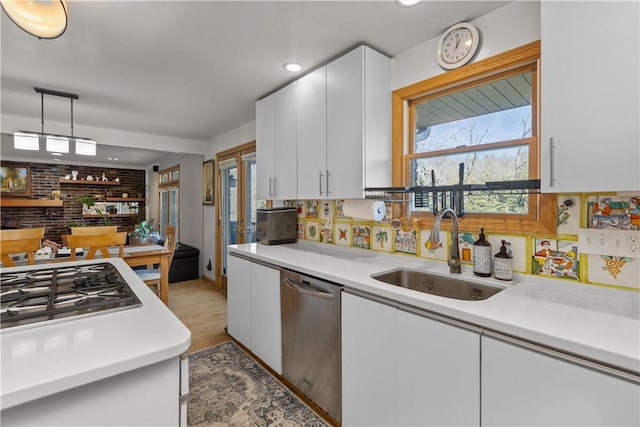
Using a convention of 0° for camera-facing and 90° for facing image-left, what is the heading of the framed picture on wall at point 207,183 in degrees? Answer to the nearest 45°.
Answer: approximately 90°

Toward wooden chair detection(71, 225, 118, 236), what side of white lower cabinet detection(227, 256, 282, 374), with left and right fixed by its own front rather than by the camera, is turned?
right

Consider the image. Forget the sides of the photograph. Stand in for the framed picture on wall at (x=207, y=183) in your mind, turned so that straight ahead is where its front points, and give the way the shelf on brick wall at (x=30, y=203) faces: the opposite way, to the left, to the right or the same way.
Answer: to the left

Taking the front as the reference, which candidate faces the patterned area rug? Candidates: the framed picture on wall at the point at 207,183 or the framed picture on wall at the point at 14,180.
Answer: the framed picture on wall at the point at 14,180

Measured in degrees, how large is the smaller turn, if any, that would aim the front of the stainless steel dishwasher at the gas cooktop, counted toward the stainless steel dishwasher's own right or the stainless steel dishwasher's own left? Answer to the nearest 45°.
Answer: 0° — it already faces it

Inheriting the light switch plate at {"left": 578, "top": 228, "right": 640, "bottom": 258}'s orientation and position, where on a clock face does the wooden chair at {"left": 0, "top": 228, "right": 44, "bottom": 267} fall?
The wooden chair is roughly at 2 o'clock from the light switch plate.

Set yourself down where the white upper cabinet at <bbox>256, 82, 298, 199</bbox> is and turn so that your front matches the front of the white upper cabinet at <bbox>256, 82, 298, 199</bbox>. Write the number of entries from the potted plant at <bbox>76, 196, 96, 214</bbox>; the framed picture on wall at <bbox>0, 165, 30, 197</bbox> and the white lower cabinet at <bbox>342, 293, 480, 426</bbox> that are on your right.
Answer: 2

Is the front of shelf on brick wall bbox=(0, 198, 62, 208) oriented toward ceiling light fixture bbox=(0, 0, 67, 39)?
yes

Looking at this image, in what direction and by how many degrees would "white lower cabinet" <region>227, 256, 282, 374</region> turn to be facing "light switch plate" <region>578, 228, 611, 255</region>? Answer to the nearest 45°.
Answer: approximately 90° to its left

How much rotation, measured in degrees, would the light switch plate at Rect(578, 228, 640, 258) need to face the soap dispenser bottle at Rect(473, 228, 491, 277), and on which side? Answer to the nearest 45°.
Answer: approximately 90° to its right
